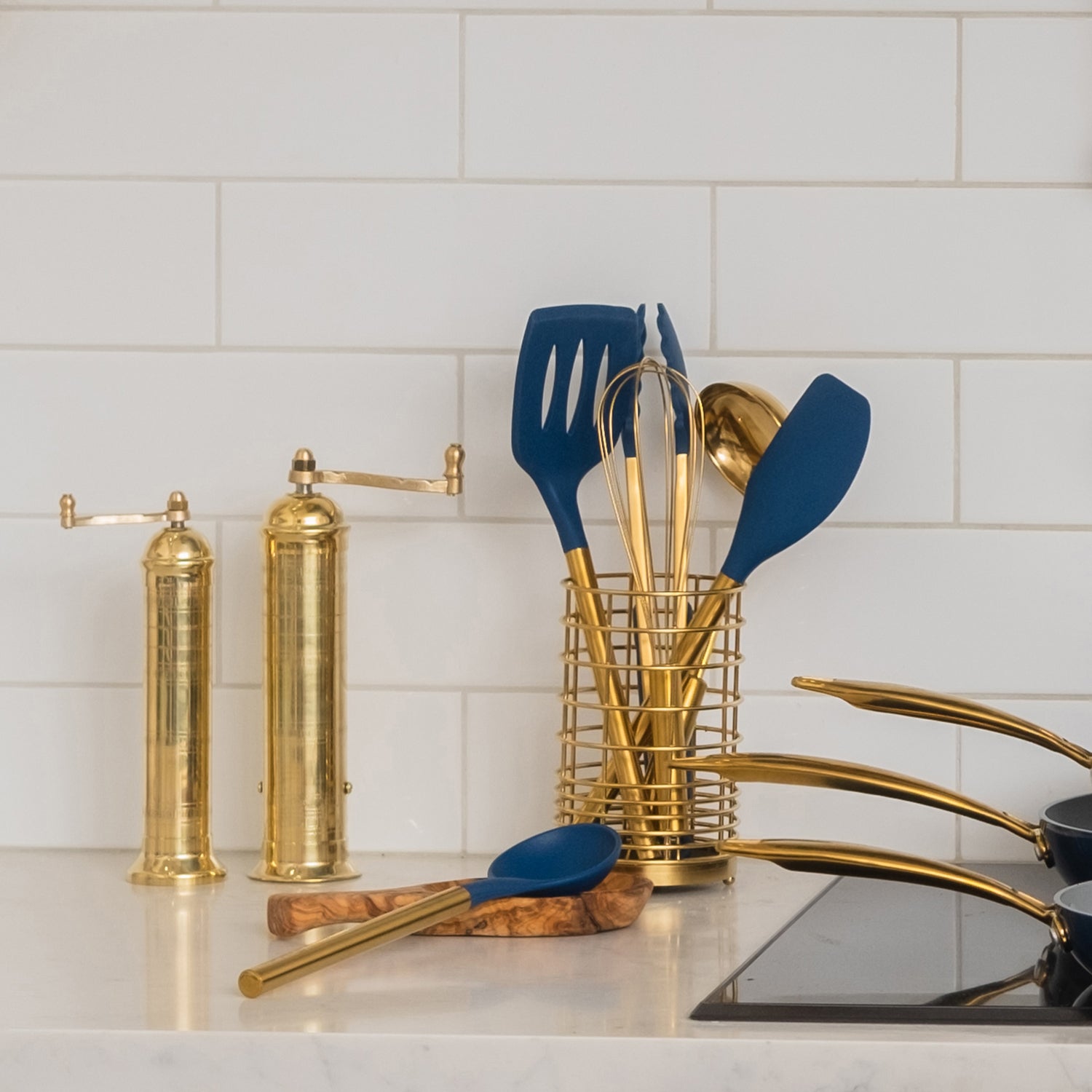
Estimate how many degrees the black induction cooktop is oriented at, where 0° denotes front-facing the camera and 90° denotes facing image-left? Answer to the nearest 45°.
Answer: approximately 0°
